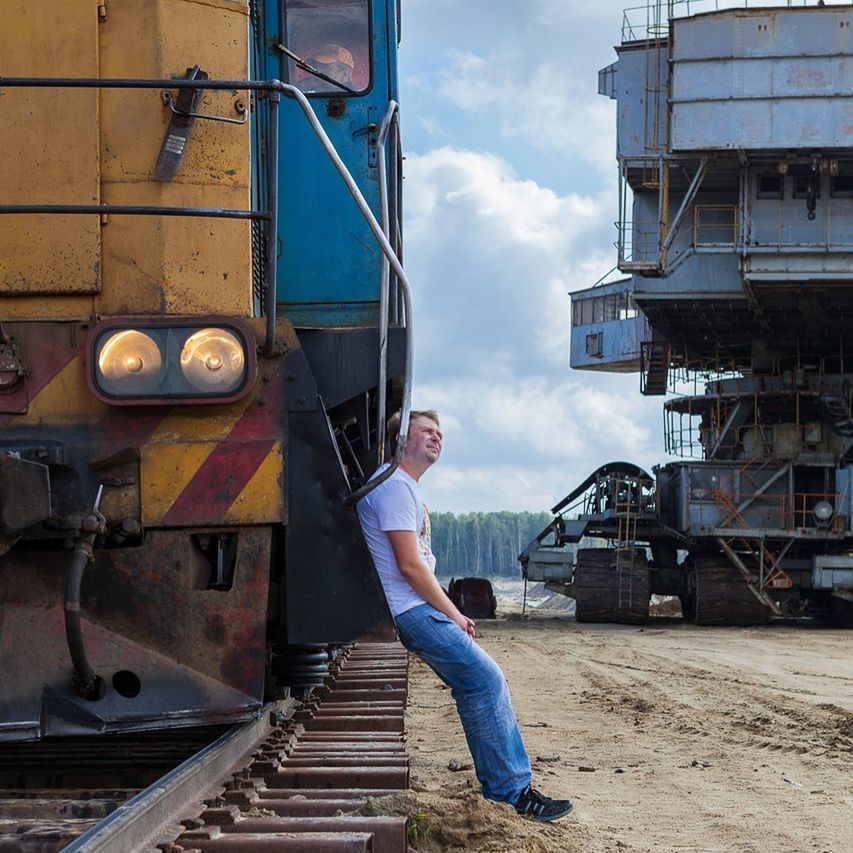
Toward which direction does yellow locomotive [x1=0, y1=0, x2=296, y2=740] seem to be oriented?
toward the camera

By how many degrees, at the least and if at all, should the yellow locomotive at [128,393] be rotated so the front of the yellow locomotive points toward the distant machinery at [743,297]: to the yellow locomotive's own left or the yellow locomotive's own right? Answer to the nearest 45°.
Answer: approximately 135° to the yellow locomotive's own left
